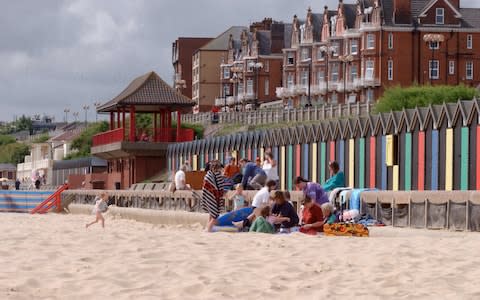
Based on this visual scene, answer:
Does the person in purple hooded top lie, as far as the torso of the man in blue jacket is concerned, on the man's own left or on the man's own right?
on the man's own left

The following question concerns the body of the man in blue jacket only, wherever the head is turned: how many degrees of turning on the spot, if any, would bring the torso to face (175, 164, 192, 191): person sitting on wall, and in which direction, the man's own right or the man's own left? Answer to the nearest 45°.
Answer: approximately 90° to the man's own right

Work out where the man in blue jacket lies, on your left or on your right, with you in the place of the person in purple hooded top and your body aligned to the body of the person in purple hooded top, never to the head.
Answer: on your right

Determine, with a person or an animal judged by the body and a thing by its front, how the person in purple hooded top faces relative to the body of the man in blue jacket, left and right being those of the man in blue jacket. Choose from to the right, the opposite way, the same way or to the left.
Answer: the same way

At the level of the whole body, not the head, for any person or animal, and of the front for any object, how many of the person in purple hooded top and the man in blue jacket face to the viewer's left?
2

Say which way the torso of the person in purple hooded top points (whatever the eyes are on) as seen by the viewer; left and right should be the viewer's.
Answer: facing to the left of the viewer
